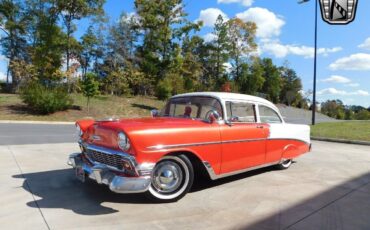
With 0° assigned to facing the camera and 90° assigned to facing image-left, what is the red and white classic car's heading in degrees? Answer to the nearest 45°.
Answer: approximately 45°

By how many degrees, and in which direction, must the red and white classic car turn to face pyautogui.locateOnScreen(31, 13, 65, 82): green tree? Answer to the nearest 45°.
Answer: approximately 90° to its right

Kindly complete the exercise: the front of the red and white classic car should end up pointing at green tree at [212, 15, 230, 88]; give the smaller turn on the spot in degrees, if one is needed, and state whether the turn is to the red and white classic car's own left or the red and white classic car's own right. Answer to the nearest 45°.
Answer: approximately 135° to the red and white classic car's own right

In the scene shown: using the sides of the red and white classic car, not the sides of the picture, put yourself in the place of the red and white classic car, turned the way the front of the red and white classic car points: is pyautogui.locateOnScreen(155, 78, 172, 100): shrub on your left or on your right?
on your right

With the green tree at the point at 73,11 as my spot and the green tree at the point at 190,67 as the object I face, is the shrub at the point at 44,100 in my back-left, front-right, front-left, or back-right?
back-right

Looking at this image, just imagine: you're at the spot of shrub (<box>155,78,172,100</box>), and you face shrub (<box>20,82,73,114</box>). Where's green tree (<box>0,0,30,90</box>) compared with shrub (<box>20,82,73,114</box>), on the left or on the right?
right

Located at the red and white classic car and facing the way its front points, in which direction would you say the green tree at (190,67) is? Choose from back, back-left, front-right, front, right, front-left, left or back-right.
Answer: back-right

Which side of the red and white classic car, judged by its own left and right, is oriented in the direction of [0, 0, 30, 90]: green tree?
right

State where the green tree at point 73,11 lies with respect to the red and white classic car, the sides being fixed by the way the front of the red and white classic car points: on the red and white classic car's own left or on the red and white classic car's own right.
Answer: on the red and white classic car's own right

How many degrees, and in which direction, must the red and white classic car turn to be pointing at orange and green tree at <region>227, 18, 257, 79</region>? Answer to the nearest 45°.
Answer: approximately 135° to its right

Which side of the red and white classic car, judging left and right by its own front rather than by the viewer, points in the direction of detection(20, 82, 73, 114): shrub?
right
